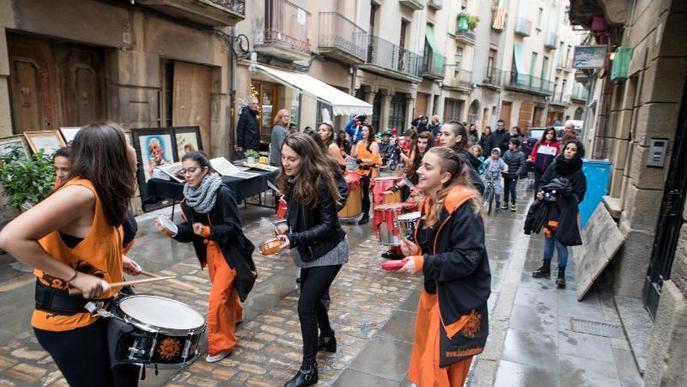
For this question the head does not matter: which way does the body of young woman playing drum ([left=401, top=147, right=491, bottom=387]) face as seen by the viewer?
to the viewer's left

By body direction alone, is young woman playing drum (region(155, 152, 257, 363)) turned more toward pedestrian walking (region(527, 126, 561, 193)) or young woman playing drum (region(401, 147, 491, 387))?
the young woman playing drum

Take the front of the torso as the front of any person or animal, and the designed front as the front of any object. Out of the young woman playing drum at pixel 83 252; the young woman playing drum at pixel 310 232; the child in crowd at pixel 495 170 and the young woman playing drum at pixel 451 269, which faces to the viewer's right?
the young woman playing drum at pixel 83 252

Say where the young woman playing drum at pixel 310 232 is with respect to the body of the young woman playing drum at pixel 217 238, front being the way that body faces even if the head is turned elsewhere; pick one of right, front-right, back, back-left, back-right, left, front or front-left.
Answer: left

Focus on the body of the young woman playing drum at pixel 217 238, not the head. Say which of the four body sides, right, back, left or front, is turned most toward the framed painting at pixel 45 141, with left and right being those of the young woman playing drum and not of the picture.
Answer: right

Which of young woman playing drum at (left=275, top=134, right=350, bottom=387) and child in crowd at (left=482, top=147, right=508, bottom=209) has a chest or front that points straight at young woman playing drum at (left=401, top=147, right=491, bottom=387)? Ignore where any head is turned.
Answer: the child in crowd

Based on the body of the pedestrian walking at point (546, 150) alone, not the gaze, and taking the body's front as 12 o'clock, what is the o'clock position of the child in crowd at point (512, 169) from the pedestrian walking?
The child in crowd is roughly at 3 o'clock from the pedestrian walking.

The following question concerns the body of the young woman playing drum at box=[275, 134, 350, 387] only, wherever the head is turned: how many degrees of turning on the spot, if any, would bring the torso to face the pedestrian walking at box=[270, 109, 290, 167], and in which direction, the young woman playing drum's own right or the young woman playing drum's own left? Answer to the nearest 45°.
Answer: approximately 135° to the young woman playing drum's own right

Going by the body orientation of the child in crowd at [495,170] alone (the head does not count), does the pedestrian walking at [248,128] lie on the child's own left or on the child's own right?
on the child's own right

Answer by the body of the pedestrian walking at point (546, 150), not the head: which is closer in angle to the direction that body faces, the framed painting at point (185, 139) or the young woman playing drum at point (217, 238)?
the young woman playing drum

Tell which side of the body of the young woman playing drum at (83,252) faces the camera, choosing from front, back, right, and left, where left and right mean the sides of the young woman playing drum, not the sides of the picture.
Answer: right

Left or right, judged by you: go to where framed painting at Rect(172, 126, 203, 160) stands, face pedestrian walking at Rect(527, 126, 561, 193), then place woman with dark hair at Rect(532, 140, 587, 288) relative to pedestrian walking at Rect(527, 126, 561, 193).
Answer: right
